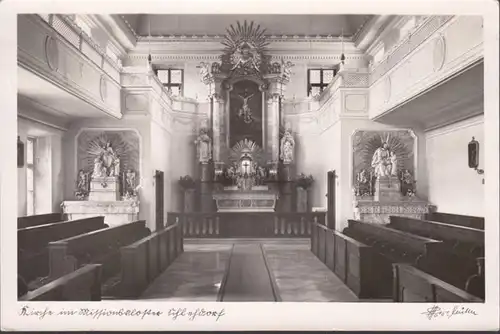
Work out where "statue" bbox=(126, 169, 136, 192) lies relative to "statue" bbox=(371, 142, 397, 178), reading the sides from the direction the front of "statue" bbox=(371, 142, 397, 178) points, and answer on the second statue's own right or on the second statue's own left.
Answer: on the second statue's own right

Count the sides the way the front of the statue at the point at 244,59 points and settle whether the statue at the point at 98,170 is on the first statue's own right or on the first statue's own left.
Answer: on the first statue's own right

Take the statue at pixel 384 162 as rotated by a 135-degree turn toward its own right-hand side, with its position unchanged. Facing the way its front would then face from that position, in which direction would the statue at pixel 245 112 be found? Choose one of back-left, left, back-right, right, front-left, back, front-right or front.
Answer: front
